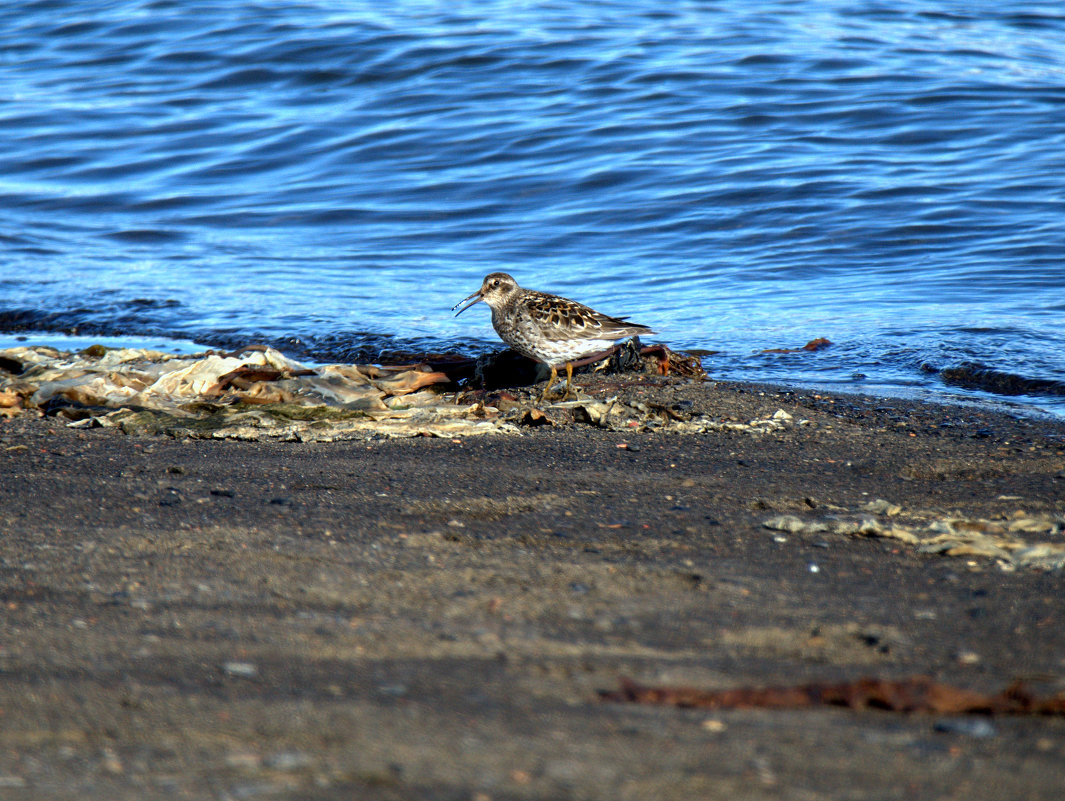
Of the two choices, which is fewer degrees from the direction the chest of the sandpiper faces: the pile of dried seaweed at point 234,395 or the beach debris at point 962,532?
the pile of dried seaweed

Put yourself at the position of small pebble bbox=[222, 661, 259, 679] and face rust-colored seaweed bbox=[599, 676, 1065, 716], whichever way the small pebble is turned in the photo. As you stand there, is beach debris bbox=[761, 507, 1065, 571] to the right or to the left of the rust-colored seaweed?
left

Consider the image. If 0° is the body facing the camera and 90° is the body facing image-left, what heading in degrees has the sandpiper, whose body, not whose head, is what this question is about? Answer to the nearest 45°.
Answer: approximately 90°

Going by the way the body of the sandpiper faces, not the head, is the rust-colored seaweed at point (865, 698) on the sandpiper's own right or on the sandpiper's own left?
on the sandpiper's own left

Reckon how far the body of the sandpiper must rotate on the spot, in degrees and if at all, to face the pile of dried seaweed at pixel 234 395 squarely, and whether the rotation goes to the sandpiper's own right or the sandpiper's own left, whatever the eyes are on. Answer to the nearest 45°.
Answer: approximately 45° to the sandpiper's own left

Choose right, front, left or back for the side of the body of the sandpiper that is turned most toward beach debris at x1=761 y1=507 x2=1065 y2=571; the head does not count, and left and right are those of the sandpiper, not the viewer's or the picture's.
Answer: left
